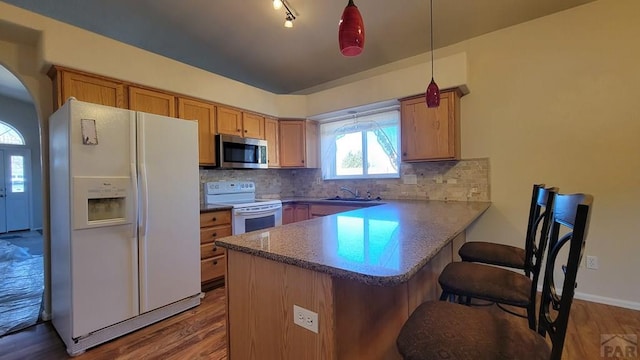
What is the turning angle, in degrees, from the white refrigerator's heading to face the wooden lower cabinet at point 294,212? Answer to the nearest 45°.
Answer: approximately 45° to its left

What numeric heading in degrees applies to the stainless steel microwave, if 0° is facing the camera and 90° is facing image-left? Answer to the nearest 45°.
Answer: approximately 315°

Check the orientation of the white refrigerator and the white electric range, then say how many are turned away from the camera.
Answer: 0

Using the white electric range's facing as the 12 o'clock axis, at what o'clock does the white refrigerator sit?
The white refrigerator is roughly at 3 o'clock from the white electric range.

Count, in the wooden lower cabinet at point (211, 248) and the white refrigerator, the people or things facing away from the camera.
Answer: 0

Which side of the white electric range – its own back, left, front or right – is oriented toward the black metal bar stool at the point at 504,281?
front

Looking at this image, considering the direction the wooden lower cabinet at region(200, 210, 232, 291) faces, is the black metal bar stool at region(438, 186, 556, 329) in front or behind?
in front

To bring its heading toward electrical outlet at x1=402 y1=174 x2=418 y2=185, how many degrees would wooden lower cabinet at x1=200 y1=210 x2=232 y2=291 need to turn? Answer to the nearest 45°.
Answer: approximately 45° to its left

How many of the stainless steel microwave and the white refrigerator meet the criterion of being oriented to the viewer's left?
0

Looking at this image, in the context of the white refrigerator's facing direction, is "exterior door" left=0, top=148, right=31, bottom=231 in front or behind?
behind

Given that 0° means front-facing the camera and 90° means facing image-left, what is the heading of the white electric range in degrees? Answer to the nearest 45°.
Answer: approximately 315°
